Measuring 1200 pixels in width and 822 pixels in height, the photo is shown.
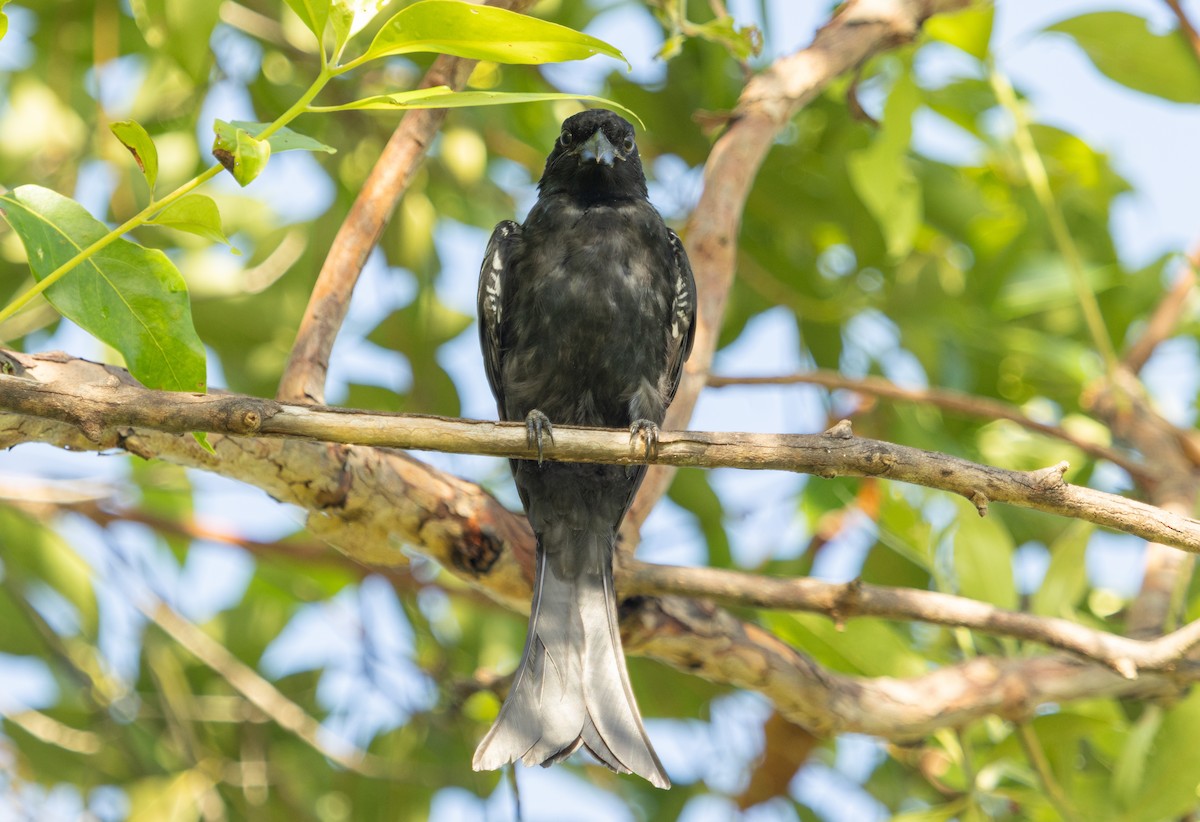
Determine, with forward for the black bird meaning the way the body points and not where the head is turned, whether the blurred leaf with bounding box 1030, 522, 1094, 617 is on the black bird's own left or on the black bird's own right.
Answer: on the black bird's own left

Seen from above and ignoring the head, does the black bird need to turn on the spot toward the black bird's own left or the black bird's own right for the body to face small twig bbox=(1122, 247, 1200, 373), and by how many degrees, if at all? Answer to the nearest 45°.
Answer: approximately 135° to the black bird's own left

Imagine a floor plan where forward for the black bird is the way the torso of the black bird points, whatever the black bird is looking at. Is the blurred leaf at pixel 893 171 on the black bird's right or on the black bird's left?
on the black bird's left

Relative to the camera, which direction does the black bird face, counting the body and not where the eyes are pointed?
toward the camera

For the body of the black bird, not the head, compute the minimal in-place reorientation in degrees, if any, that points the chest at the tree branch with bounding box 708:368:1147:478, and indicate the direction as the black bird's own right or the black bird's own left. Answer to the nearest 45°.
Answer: approximately 90° to the black bird's own left
